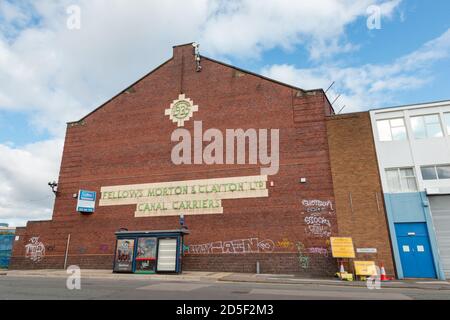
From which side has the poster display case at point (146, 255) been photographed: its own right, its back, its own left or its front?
front

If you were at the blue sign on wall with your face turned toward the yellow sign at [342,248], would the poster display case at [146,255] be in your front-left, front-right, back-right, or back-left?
front-right

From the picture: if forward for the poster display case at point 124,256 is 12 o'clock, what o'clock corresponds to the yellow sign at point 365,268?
The yellow sign is roughly at 10 o'clock from the poster display case.

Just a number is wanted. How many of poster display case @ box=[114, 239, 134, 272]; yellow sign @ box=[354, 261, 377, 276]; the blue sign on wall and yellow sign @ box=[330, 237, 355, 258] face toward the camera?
4

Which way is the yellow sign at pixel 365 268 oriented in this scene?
toward the camera

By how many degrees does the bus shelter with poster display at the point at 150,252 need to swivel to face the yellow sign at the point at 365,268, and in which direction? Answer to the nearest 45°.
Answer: approximately 90° to its left

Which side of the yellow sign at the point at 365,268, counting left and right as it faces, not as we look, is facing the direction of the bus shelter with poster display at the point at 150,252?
right

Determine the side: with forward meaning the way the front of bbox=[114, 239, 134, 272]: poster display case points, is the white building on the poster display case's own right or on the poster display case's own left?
on the poster display case's own left

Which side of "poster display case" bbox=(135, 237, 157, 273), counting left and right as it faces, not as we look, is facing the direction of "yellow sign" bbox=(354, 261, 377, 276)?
left

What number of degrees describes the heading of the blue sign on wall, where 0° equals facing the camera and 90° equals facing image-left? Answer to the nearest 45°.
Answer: approximately 0°

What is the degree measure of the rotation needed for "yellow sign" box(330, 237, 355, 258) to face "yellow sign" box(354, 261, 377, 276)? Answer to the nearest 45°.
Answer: approximately 90° to its left
